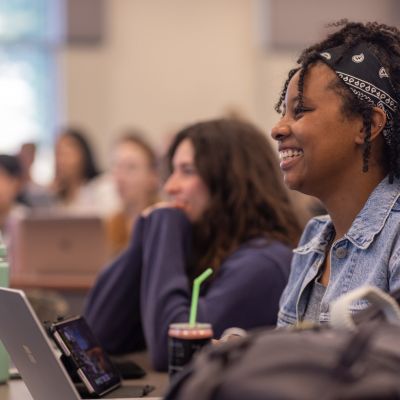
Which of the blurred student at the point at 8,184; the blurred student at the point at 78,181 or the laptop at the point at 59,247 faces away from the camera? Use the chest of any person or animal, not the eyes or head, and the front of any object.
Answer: the laptop

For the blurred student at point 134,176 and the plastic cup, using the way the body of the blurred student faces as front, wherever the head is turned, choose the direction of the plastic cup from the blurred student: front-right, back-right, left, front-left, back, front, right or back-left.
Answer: front-left

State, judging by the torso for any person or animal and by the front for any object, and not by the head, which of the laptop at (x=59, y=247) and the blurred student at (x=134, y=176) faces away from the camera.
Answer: the laptop

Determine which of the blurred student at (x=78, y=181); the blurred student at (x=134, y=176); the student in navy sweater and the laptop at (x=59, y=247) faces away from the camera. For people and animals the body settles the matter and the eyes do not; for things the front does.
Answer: the laptop

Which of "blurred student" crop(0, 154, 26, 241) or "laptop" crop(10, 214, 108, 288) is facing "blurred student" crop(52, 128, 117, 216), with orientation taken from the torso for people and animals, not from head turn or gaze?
the laptop

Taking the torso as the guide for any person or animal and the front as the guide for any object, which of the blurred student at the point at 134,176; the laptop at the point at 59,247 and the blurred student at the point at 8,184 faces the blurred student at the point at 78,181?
the laptop

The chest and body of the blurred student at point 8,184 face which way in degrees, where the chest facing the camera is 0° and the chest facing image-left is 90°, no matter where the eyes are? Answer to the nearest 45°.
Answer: approximately 45°

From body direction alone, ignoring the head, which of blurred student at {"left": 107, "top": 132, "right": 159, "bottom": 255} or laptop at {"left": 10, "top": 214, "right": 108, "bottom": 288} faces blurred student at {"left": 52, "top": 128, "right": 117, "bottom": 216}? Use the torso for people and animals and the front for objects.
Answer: the laptop

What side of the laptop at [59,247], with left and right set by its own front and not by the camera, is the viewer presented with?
back

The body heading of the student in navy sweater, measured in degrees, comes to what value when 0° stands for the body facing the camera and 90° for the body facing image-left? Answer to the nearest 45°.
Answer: approximately 90°

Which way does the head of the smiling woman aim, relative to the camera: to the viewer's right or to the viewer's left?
to the viewer's left
